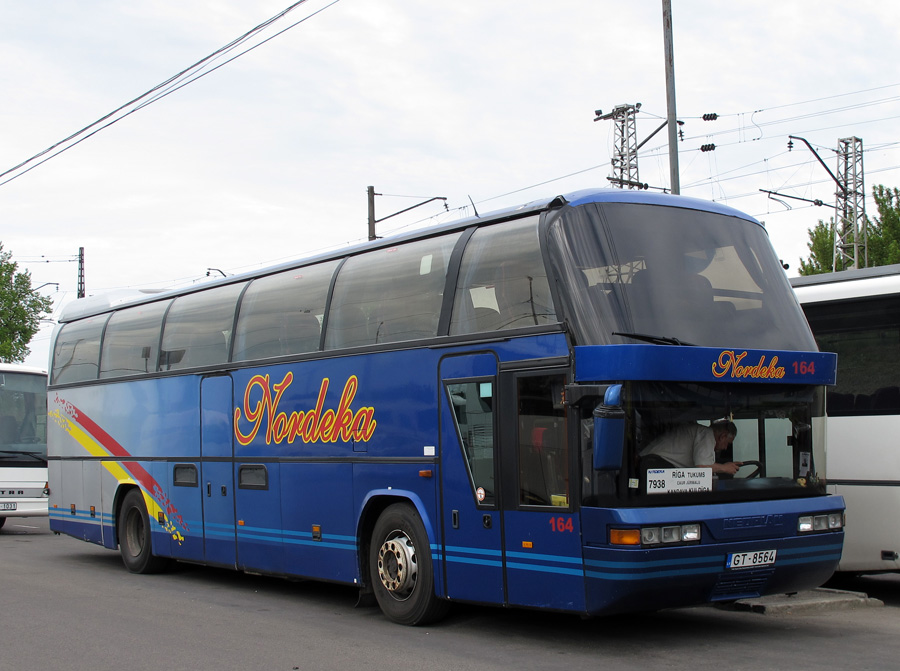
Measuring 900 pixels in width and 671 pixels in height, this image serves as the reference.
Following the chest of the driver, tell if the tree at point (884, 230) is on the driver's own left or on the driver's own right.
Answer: on the driver's own left

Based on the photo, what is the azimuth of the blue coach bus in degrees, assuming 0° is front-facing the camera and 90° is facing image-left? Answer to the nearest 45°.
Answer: approximately 315°

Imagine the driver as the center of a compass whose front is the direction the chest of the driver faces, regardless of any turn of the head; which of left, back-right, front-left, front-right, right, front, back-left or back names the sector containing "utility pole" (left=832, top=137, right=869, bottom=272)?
left

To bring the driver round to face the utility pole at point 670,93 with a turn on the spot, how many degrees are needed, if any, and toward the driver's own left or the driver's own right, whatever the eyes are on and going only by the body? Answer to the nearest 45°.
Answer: approximately 90° to the driver's own left

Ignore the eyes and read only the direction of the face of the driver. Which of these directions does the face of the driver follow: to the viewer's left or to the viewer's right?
to the viewer's right

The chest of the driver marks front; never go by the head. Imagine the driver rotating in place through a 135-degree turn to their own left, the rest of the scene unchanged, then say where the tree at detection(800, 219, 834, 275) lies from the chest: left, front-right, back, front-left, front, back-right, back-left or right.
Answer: front-right

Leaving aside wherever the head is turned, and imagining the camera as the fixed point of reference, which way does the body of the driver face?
to the viewer's right

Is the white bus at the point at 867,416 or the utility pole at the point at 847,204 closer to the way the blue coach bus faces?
the white bus

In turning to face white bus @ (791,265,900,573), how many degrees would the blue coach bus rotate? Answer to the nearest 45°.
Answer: approximately 90° to its left
